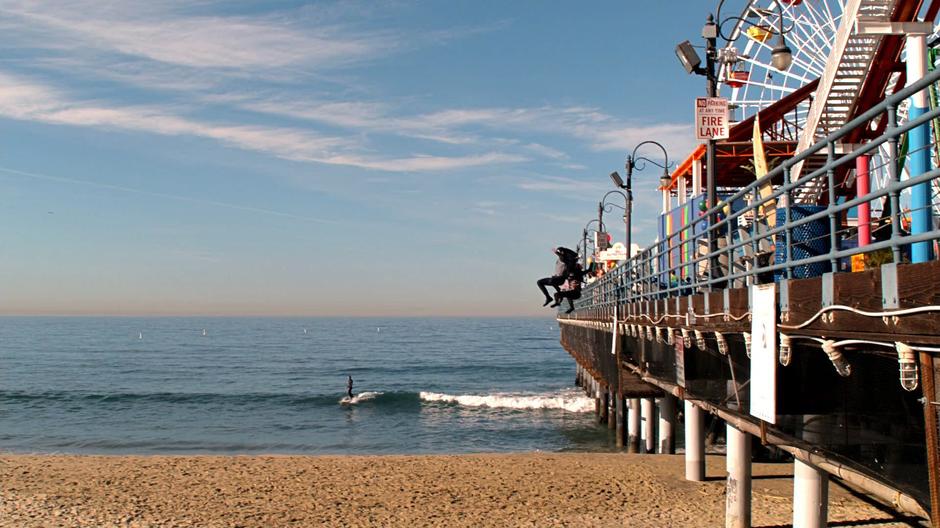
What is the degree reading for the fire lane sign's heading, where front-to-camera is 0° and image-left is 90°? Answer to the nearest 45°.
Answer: approximately 0°

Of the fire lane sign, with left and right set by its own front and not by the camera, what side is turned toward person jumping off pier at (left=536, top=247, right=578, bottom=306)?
back

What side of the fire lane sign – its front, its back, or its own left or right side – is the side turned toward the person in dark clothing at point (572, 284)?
back
